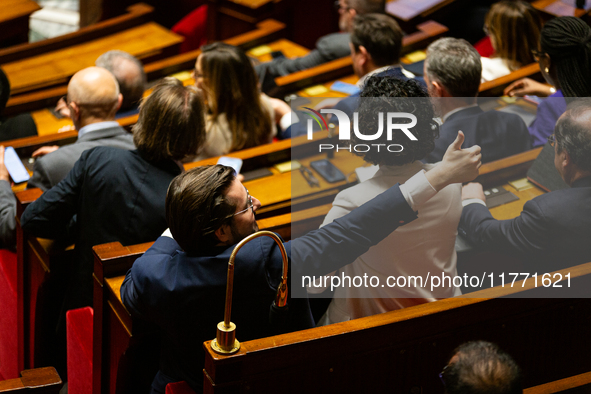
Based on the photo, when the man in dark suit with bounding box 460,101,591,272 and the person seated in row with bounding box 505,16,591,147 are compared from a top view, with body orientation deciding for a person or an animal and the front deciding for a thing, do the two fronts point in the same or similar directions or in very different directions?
same or similar directions

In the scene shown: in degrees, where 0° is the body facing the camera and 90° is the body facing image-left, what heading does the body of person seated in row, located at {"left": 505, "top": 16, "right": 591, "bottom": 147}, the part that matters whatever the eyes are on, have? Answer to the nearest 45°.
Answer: approximately 135°

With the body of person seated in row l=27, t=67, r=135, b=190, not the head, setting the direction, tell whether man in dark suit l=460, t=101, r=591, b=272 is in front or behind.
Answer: behind

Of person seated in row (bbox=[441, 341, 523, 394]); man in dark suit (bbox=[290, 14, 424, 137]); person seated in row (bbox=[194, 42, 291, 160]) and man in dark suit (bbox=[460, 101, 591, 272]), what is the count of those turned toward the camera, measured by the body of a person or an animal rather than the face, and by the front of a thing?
0

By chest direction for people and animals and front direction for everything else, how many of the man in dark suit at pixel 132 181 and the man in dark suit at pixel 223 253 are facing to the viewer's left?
0

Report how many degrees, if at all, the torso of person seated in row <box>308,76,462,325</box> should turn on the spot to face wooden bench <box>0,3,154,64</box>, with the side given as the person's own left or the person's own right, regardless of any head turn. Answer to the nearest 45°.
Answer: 0° — they already face it

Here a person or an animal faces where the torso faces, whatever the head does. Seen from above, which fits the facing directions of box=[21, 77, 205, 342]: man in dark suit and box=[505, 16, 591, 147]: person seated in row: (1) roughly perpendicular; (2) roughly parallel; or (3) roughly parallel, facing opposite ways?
roughly parallel

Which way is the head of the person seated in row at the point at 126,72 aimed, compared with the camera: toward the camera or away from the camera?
away from the camera

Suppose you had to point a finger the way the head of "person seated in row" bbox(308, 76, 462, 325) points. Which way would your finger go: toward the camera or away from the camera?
away from the camera

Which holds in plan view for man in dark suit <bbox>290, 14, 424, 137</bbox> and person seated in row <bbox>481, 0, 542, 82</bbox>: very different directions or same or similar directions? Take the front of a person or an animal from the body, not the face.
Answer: same or similar directions

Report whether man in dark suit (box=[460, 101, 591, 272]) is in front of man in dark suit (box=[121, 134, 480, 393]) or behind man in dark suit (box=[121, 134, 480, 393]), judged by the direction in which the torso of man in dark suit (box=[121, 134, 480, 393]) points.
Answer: in front

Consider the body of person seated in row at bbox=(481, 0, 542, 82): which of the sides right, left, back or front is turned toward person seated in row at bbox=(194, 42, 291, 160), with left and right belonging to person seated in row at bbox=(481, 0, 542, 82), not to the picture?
left

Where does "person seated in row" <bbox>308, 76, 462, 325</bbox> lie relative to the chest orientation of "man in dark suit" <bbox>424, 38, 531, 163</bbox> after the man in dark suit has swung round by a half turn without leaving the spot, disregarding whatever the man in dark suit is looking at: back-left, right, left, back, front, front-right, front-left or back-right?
front-right

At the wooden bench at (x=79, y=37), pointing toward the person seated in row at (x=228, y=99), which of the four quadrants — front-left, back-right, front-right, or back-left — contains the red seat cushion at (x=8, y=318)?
front-right
